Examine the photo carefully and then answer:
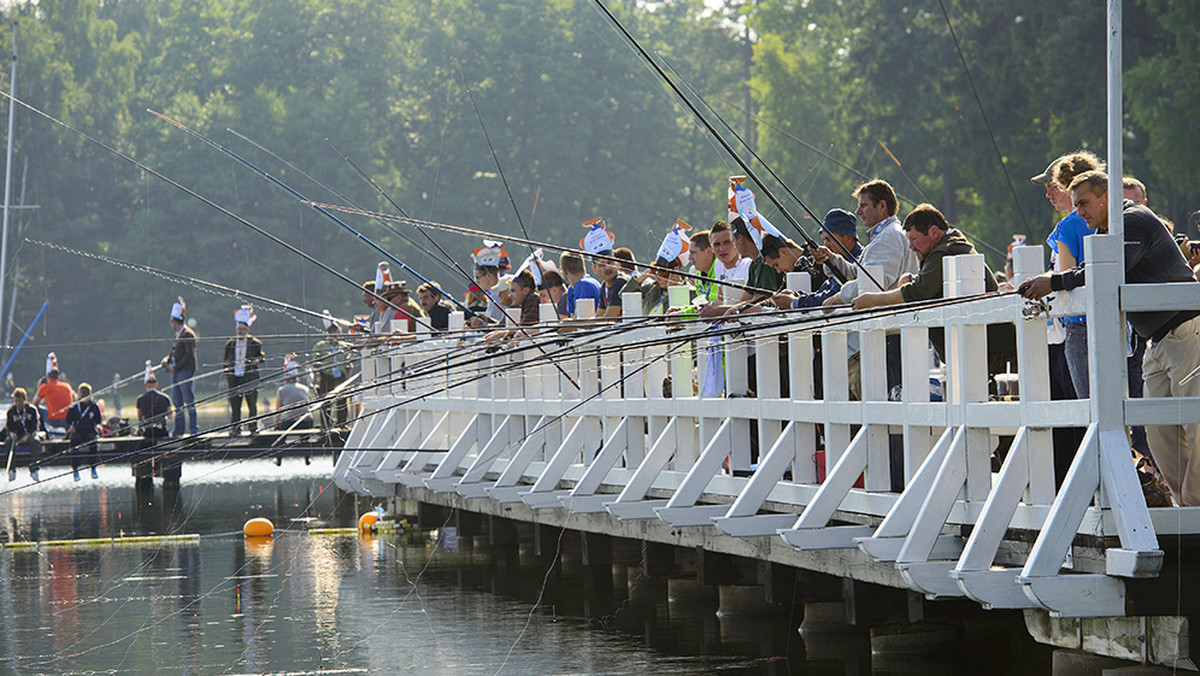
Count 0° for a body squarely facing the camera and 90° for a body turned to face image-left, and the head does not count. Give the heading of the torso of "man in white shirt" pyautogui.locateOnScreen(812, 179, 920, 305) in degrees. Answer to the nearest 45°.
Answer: approximately 90°

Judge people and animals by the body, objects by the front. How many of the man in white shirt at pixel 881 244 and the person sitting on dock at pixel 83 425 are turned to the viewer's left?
1

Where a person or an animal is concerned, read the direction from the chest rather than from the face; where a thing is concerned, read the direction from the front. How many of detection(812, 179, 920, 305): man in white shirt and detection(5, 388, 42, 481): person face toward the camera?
1

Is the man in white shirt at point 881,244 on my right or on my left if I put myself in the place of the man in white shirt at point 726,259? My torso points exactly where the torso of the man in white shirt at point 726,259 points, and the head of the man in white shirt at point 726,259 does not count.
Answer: on my left

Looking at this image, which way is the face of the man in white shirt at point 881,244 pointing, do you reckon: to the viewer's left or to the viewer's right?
to the viewer's left

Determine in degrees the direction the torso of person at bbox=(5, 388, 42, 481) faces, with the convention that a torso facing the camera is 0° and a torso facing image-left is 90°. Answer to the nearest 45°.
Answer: approximately 0°
